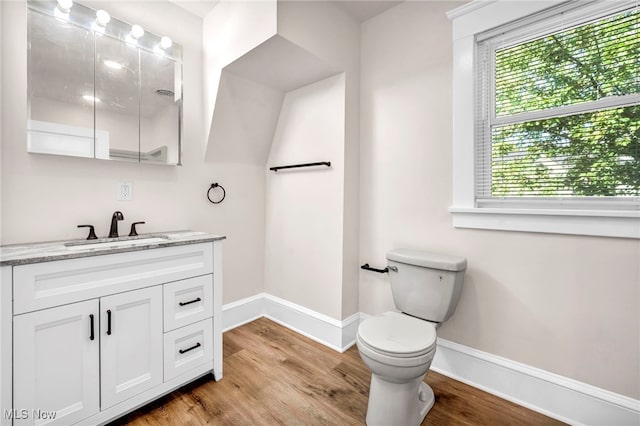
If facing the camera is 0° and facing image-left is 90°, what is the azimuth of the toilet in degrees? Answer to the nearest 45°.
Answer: approximately 45°

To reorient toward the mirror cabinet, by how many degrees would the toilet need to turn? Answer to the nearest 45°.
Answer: approximately 45° to its right

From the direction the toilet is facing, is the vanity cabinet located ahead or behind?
ahead

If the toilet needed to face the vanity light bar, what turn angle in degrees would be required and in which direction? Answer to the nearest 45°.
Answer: approximately 45° to its right
